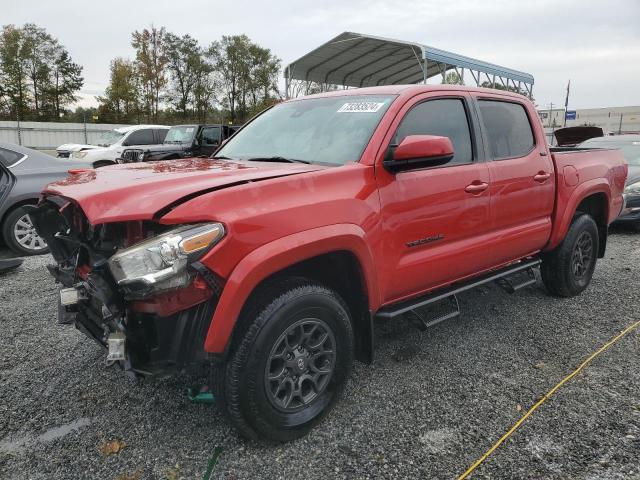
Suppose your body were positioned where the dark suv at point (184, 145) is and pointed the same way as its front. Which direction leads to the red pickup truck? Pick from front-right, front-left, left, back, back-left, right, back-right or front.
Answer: front-left

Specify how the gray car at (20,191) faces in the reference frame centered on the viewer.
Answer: facing to the left of the viewer

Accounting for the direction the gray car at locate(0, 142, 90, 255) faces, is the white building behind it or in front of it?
behind

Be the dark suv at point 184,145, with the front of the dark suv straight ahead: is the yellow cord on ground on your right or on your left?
on your left

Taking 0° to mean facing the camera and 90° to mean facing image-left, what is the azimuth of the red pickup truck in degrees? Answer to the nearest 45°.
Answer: approximately 45°

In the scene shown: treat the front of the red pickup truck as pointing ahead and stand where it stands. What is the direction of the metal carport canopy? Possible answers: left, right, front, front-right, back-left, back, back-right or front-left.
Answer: back-right

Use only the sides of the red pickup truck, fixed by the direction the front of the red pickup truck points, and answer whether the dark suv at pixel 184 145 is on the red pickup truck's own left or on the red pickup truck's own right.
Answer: on the red pickup truck's own right

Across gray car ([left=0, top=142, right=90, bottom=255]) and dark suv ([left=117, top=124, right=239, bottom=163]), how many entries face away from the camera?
0

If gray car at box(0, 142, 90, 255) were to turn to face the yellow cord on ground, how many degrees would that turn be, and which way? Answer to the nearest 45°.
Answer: approximately 135° to its left

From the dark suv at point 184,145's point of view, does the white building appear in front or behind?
behind

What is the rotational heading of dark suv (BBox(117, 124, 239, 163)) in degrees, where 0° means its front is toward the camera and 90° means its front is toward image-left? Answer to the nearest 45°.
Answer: approximately 45°

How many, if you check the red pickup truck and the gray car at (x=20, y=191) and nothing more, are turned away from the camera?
0

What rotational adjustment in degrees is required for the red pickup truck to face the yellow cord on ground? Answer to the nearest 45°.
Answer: approximately 135° to its left

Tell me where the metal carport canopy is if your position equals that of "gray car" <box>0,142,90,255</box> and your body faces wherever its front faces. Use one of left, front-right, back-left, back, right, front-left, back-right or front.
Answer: back-right
